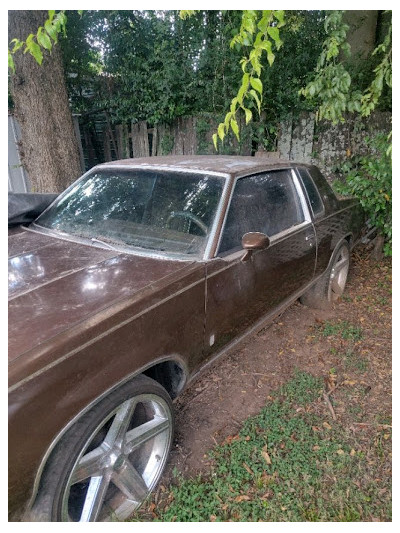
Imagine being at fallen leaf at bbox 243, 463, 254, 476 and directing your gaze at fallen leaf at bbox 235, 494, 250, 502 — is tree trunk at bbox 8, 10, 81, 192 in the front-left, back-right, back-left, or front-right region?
back-right

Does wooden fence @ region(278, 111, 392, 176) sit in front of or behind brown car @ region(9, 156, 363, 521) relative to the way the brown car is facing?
behind

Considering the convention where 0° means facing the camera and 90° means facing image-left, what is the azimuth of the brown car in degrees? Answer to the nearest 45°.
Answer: approximately 45°

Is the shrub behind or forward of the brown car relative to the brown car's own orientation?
behind
